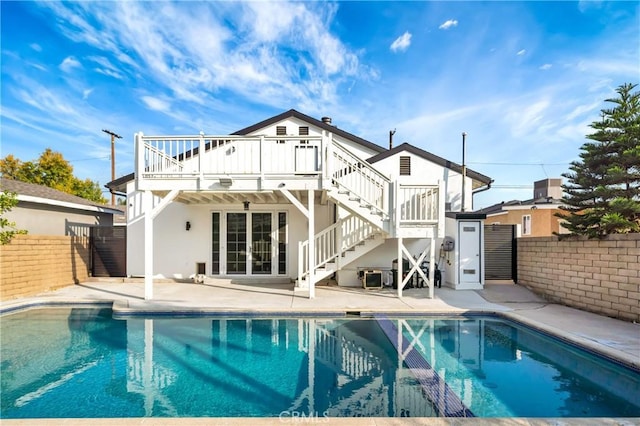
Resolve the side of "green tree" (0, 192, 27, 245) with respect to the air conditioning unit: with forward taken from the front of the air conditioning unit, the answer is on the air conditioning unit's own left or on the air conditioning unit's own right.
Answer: on the air conditioning unit's own right

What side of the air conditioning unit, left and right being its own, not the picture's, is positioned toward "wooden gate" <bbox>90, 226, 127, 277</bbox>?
right

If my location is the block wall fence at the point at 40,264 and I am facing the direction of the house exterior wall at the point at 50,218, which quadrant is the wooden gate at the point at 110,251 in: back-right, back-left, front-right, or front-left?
front-right

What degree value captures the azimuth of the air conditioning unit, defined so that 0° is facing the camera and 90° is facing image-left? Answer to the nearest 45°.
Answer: approximately 0°

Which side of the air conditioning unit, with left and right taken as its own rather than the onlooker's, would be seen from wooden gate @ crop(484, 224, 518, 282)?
left

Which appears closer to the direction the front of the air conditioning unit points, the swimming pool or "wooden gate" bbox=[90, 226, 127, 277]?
the swimming pool

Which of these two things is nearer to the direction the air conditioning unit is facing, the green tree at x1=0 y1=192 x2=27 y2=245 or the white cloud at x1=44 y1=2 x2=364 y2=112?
the green tree
